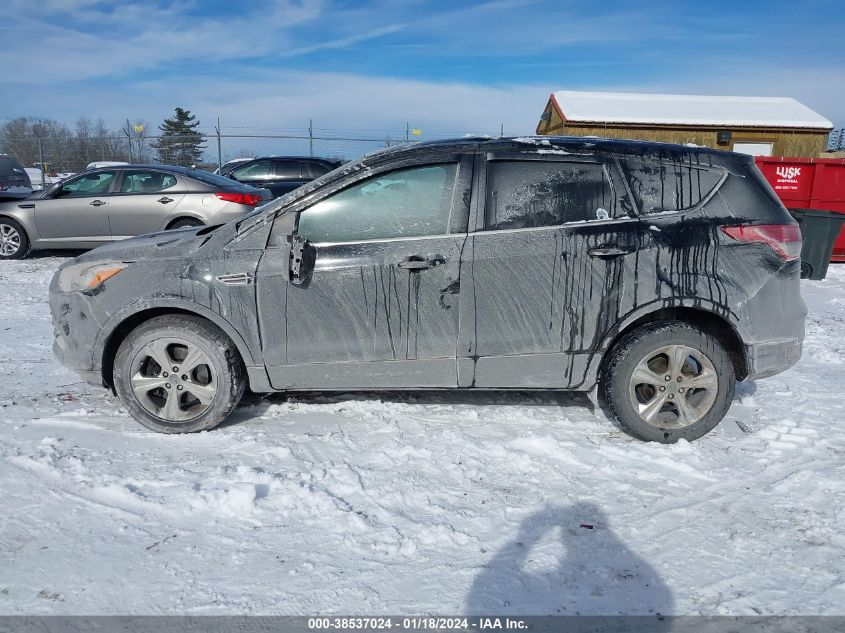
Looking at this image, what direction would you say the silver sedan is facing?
to the viewer's left

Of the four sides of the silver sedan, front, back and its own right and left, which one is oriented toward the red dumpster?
back

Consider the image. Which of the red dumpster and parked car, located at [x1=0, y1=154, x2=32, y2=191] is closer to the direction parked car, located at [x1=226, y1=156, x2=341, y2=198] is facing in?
the parked car

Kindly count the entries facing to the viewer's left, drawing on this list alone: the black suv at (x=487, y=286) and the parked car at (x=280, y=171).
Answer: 2

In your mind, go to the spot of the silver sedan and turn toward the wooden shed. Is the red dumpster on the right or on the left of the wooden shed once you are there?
right

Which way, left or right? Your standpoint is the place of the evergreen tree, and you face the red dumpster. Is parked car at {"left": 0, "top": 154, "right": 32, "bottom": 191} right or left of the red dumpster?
right

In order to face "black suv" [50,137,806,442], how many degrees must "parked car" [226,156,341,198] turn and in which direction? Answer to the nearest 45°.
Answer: approximately 90° to its left

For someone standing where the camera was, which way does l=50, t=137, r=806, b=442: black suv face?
facing to the left of the viewer

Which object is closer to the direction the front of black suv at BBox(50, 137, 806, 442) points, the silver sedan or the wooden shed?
the silver sedan

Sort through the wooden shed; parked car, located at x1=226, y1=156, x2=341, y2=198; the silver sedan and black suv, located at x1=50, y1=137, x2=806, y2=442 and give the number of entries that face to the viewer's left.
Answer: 3

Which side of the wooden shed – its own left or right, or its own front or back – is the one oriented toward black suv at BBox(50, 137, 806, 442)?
front

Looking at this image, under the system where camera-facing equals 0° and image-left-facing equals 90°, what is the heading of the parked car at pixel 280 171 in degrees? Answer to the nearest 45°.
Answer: approximately 90°
